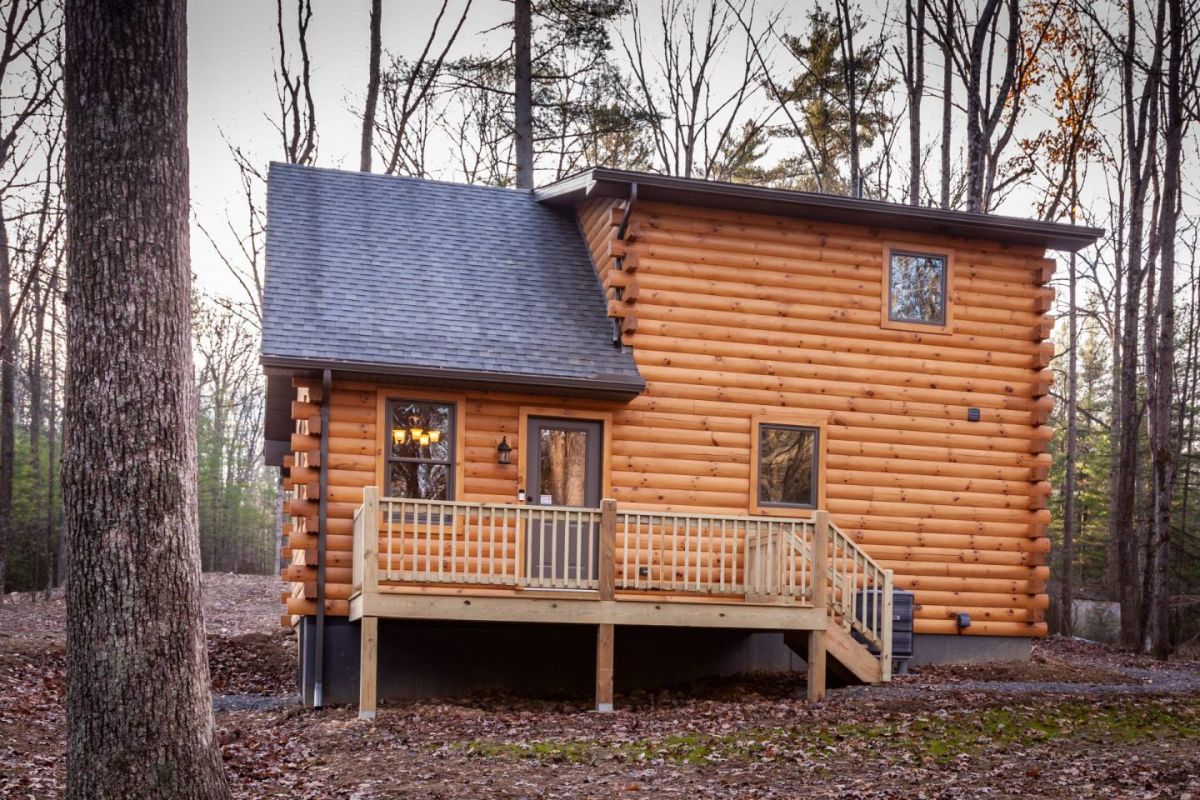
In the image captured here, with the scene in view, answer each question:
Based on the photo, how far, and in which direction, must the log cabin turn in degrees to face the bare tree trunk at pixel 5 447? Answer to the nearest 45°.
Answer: approximately 135° to its right

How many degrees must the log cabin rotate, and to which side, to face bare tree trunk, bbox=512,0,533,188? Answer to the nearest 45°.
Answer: approximately 180°

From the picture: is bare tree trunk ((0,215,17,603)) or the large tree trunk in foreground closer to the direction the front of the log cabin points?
the large tree trunk in foreground

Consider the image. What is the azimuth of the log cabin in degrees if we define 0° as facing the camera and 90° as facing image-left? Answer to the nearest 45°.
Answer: approximately 0°

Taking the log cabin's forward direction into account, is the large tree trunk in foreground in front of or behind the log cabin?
in front
